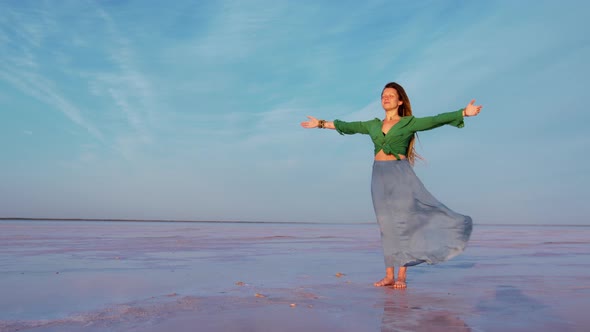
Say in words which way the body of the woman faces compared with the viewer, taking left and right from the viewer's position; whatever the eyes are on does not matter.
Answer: facing the viewer and to the left of the viewer
